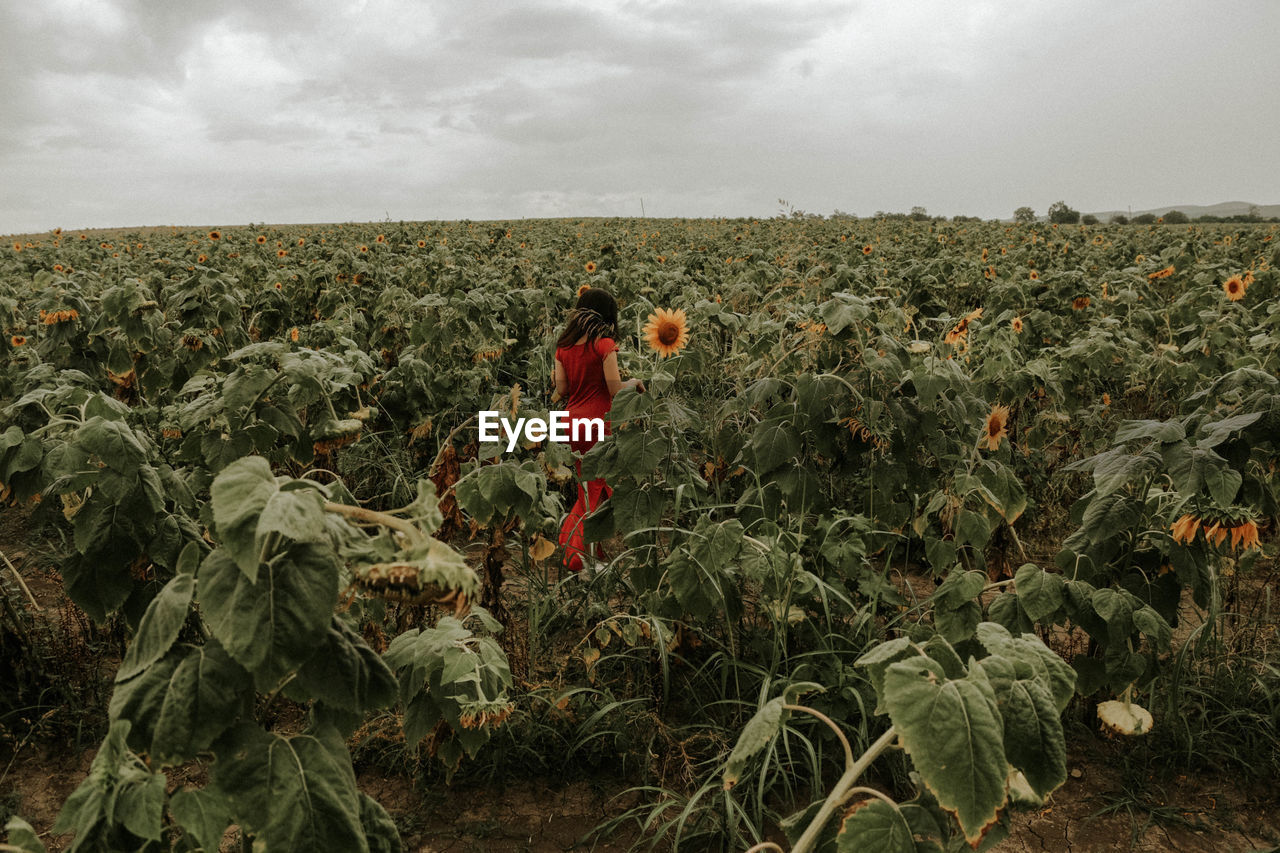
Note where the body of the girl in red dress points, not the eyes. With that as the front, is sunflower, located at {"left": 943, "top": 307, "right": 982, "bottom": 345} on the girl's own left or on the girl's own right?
on the girl's own right

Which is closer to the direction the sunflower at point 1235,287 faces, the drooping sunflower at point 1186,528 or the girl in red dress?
the drooping sunflower

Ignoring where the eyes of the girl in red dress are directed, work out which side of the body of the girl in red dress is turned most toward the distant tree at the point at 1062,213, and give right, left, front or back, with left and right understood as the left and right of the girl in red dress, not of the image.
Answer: front

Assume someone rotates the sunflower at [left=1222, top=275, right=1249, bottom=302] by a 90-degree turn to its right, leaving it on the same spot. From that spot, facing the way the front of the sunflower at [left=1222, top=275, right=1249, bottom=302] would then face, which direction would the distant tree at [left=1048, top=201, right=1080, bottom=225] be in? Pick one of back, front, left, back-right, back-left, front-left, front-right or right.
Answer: right

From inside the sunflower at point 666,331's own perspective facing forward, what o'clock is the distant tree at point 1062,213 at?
The distant tree is roughly at 7 o'clock from the sunflower.

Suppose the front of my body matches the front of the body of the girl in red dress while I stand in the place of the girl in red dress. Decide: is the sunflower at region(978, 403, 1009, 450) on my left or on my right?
on my right

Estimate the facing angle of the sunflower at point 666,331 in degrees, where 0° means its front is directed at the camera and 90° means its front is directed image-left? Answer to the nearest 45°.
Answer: approximately 0°

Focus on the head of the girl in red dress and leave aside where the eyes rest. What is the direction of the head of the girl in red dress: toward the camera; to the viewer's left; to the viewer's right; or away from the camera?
away from the camera

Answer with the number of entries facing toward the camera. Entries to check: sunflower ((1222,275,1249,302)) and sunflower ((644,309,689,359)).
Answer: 2

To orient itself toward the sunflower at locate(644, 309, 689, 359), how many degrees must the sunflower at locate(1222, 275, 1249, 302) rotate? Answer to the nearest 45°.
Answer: approximately 45° to its right
